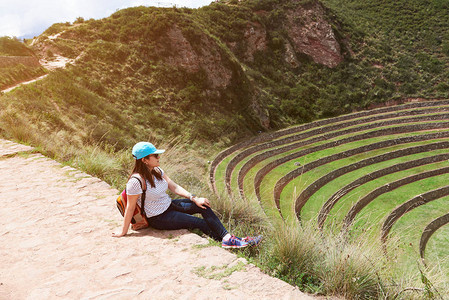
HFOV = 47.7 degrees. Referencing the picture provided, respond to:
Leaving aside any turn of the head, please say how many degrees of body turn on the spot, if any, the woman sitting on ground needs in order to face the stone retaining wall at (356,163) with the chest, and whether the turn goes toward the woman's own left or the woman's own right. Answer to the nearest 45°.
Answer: approximately 45° to the woman's own left

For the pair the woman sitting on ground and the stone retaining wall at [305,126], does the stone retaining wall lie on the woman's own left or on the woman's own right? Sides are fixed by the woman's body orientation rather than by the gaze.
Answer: on the woman's own left

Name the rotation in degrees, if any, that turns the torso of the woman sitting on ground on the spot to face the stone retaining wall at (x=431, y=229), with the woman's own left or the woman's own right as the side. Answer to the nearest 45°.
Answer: approximately 45° to the woman's own left

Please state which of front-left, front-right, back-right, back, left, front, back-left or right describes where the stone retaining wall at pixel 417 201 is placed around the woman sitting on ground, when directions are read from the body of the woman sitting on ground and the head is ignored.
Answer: front-left

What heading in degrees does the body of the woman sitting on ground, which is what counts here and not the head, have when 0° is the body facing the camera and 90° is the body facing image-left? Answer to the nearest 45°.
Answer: approximately 270°

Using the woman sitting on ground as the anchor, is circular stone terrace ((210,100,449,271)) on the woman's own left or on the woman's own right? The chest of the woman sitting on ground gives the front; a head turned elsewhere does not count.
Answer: on the woman's own left

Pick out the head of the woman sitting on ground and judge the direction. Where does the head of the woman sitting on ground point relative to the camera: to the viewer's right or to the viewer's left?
to the viewer's right
